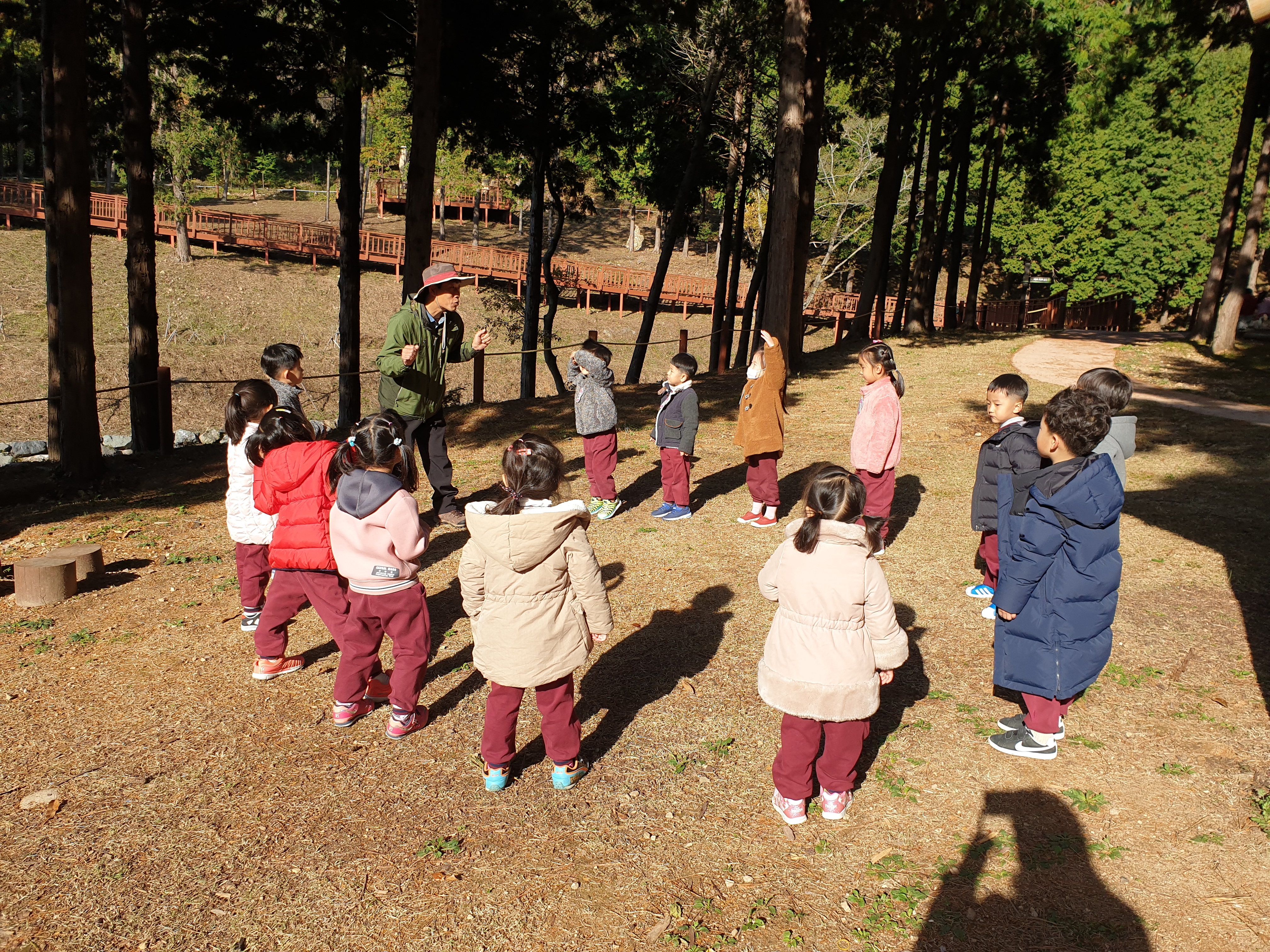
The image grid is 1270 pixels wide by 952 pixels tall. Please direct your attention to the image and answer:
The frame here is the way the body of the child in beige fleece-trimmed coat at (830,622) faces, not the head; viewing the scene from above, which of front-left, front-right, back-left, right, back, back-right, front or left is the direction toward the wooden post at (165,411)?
front-left

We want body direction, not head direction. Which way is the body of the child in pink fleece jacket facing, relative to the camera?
to the viewer's left

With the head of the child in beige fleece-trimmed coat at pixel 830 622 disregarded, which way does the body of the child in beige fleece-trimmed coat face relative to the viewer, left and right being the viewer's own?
facing away from the viewer

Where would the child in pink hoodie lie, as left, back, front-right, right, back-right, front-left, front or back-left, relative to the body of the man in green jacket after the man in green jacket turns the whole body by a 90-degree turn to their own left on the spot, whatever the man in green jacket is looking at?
back-right

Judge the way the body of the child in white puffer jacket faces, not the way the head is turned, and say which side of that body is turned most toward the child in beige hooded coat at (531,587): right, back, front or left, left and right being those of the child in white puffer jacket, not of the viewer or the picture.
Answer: right

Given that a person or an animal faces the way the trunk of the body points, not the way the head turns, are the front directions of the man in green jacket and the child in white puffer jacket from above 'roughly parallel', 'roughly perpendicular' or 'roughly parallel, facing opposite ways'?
roughly perpendicular

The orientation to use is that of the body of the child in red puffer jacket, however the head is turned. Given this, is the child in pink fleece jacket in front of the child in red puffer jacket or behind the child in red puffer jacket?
in front

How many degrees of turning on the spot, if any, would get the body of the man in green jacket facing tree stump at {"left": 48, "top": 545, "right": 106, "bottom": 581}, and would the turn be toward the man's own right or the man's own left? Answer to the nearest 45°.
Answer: approximately 135° to the man's own right

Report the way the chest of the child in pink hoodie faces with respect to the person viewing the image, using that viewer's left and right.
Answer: facing away from the viewer and to the right of the viewer

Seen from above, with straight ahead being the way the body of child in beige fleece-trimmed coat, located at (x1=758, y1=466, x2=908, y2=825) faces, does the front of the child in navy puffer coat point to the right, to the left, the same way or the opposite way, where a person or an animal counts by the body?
to the left

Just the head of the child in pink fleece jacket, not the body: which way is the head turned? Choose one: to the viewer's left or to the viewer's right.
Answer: to the viewer's left

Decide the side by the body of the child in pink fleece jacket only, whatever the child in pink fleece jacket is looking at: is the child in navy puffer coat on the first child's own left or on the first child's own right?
on the first child's own left

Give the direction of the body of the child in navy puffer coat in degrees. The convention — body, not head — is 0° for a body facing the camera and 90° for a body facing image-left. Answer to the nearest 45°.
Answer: approximately 90°

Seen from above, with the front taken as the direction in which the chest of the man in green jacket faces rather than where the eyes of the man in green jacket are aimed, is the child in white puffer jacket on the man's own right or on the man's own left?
on the man's own right

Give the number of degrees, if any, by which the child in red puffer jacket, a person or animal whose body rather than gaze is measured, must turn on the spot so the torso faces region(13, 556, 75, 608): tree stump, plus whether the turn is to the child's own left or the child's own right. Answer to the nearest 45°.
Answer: approximately 90° to the child's own left

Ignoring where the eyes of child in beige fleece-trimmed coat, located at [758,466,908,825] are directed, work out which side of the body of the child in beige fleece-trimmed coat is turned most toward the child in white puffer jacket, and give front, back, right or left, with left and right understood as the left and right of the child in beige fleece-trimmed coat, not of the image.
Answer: left

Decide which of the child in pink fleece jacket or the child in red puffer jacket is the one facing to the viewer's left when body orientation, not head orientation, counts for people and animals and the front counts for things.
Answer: the child in pink fleece jacket
